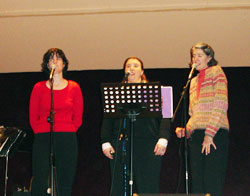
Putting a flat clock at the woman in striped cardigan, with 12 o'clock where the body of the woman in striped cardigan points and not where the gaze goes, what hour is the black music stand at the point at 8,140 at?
The black music stand is roughly at 2 o'clock from the woman in striped cardigan.

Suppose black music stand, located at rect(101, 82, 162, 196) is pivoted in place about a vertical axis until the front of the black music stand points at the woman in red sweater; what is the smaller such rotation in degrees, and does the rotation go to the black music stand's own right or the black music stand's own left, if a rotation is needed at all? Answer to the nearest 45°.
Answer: approximately 45° to the black music stand's own left

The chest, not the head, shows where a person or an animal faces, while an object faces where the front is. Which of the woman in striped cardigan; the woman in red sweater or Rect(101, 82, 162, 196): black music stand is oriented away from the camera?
the black music stand

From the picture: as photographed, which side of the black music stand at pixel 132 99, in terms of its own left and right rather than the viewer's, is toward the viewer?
back

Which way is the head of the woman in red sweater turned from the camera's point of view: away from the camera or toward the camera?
toward the camera

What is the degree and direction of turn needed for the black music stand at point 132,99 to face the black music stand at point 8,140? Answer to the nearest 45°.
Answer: approximately 45° to its left

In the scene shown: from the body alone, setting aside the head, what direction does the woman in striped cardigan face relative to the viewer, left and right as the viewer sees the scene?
facing the viewer and to the left of the viewer

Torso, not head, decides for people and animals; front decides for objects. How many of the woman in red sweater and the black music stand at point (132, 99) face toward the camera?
1

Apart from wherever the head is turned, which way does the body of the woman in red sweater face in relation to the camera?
toward the camera

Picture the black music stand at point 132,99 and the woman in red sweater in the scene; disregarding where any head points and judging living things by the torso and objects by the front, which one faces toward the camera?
the woman in red sweater

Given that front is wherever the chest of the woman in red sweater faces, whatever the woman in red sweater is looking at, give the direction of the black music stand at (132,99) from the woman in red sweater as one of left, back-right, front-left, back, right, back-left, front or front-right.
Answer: front-left

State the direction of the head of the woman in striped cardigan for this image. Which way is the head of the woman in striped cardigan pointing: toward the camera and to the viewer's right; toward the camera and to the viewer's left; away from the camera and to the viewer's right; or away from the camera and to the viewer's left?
toward the camera and to the viewer's left

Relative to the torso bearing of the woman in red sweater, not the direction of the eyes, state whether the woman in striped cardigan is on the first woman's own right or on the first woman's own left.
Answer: on the first woman's own left

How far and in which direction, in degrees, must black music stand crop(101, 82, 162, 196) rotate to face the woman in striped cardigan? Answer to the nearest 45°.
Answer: approximately 90° to its right

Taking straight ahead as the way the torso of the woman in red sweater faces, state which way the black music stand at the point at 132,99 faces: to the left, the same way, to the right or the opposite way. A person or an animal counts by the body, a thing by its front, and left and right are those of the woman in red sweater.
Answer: the opposite way
